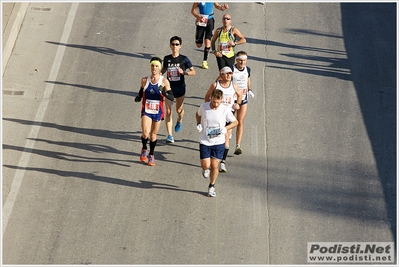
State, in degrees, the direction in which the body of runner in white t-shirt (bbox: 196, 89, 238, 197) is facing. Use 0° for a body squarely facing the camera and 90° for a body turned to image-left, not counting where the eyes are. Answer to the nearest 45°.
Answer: approximately 0°
